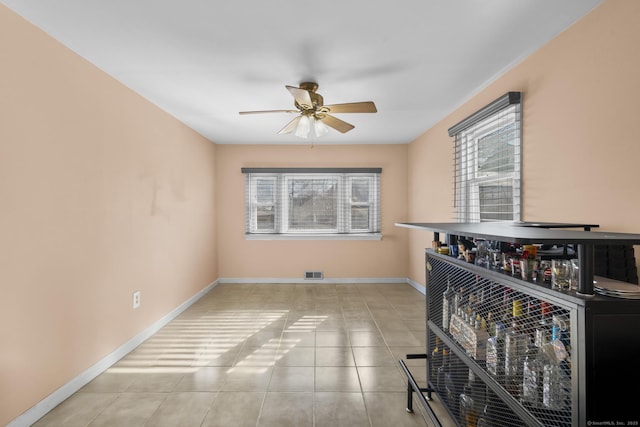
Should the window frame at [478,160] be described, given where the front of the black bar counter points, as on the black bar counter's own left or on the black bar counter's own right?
on the black bar counter's own right

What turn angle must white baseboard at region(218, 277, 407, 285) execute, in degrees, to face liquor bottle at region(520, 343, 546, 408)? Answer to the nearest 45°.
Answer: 0° — it already faces it

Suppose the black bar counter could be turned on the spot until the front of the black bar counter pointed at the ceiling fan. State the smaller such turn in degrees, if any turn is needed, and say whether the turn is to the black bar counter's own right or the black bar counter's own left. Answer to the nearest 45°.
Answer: approximately 90° to the black bar counter's own right

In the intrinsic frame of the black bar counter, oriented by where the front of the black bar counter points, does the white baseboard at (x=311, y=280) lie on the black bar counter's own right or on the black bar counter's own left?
on the black bar counter's own right

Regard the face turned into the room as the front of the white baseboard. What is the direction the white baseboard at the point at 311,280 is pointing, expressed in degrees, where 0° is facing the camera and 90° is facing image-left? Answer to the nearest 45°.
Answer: approximately 0°

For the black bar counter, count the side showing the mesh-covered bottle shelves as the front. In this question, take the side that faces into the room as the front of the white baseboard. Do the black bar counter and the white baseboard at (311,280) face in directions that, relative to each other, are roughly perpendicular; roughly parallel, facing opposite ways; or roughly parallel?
roughly perpendicular

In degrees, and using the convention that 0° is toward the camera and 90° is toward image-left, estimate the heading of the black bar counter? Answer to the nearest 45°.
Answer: approximately 45°

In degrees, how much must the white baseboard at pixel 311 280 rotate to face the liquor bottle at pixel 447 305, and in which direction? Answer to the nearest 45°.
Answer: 0° — it already faces it

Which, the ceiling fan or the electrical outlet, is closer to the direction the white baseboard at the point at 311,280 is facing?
the ceiling fan
